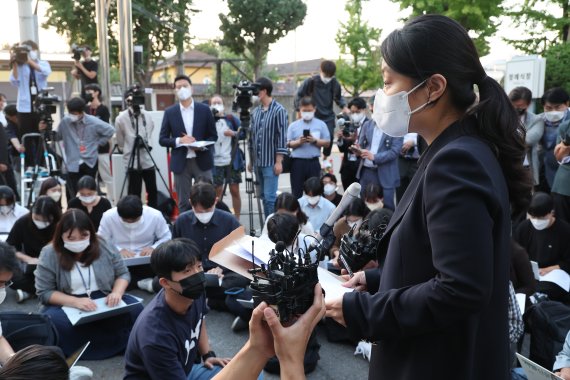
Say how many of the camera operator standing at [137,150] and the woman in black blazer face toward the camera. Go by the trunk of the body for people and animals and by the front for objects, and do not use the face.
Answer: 1

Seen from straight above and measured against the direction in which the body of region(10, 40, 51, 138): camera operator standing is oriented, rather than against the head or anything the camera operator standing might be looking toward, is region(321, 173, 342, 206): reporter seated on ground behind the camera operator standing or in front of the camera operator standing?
in front

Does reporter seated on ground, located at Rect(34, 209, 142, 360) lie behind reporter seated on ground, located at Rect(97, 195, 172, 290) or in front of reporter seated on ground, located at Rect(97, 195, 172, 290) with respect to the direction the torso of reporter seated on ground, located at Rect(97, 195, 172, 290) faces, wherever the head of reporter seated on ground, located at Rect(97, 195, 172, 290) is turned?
in front

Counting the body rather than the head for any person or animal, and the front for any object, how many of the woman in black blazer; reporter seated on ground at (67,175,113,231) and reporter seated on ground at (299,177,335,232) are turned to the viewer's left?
1

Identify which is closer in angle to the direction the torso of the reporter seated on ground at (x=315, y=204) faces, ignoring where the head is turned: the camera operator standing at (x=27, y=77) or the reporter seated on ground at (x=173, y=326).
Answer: the reporter seated on ground

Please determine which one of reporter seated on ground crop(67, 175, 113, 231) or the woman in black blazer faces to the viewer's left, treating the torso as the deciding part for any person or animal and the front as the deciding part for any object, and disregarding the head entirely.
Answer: the woman in black blazer

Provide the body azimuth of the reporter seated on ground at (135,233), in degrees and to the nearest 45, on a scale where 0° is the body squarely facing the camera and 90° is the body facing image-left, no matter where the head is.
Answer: approximately 0°

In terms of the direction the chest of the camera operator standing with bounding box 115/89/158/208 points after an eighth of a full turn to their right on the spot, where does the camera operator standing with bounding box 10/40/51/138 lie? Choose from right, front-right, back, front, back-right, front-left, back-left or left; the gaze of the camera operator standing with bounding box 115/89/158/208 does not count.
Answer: right

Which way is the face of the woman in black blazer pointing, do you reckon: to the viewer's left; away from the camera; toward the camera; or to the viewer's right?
to the viewer's left

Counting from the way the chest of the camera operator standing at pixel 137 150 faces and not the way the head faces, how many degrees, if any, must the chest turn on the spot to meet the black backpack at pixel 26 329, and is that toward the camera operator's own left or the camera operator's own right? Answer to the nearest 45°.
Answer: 0° — they already face it

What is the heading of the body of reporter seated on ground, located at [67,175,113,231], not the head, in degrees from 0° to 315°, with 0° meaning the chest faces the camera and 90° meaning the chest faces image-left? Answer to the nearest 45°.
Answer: approximately 0°

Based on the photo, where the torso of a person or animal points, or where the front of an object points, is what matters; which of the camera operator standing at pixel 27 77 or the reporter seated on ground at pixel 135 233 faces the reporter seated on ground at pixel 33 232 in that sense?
the camera operator standing

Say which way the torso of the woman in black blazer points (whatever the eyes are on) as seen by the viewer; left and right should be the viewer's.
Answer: facing to the left of the viewer
